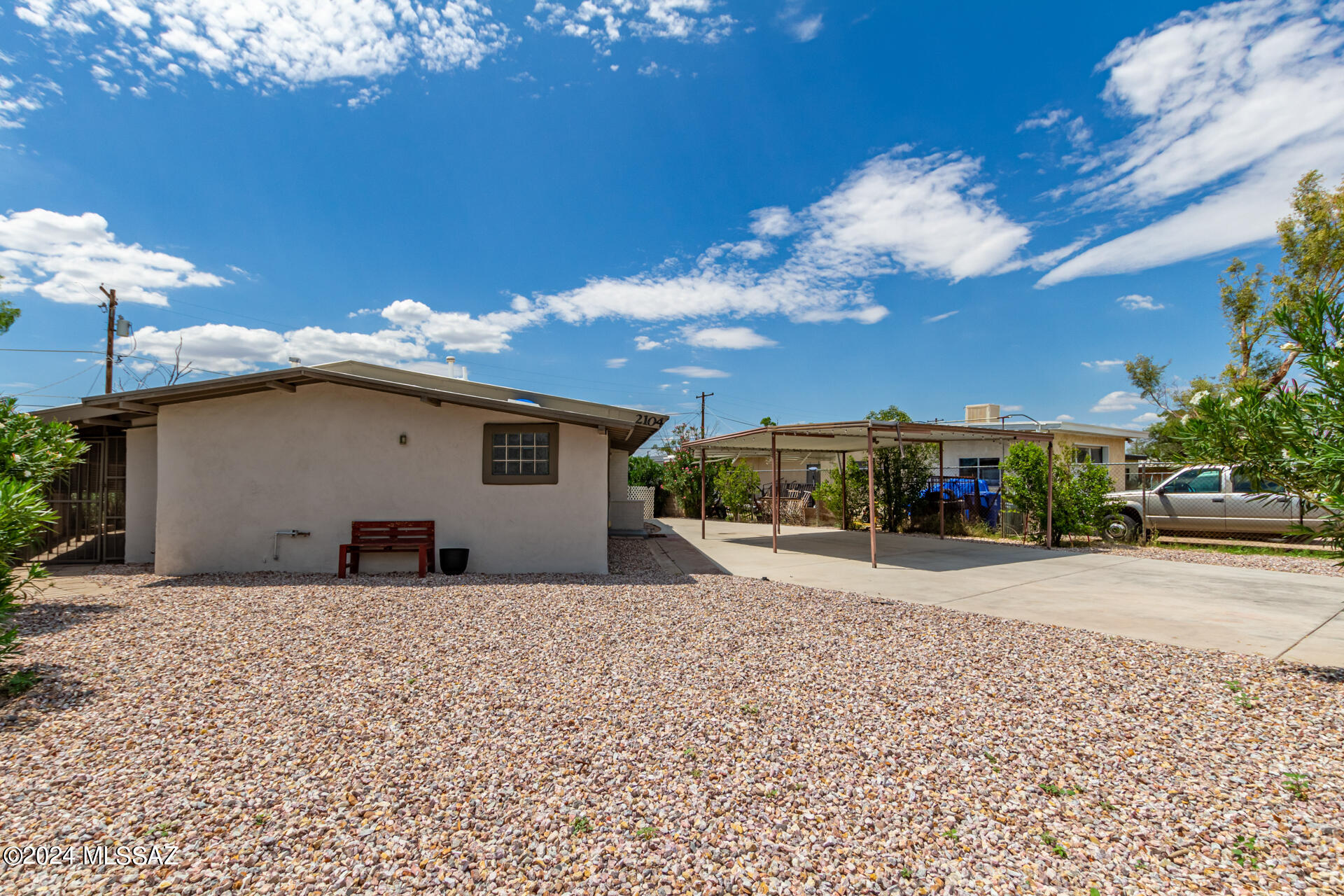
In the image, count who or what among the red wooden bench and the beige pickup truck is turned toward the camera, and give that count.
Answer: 1

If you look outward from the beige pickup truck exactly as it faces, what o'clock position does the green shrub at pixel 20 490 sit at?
The green shrub is roughly at 10 o'clock from the beige pickup truck.

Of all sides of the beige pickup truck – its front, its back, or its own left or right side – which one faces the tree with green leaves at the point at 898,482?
front

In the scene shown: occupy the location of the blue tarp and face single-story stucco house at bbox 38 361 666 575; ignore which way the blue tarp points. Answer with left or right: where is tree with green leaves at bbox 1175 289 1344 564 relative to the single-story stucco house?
left

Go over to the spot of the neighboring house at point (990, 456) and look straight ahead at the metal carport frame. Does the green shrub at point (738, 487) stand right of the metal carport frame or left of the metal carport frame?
right

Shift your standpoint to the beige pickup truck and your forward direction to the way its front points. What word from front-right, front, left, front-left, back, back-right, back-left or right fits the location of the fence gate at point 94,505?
front-left

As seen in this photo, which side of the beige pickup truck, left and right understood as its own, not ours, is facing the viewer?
left

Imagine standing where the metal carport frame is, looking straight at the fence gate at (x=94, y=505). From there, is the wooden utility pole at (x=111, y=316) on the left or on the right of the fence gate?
right

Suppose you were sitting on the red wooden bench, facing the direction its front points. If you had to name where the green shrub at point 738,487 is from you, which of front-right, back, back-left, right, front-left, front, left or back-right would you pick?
back-left

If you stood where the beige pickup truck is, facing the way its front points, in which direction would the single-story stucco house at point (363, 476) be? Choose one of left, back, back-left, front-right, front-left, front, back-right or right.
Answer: front-left

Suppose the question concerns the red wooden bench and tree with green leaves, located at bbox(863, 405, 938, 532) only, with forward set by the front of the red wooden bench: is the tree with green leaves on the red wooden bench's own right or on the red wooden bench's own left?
on the red wooden bench's own left

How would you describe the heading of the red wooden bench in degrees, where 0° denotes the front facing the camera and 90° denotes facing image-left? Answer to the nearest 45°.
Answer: approximately 0°
